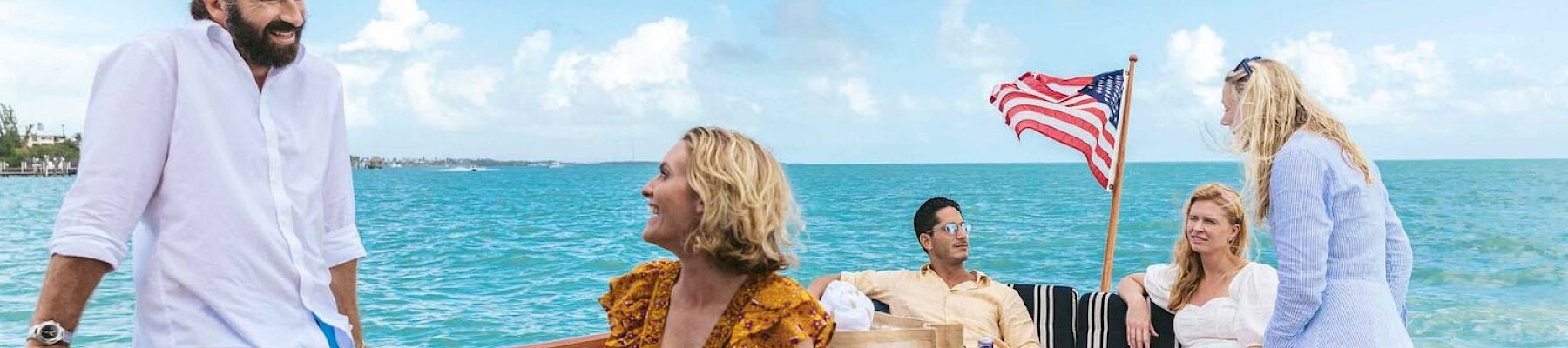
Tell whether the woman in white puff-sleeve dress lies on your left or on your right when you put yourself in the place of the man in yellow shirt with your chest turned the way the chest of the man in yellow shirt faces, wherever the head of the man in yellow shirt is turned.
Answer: on your left

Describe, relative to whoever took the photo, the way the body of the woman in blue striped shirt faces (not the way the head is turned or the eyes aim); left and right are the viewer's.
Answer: facing away from the viewer and to the left of the viewer

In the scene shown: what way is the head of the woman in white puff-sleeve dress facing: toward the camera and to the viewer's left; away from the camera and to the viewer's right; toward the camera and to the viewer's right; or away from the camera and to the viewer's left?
toward the camera and to the viewer's left

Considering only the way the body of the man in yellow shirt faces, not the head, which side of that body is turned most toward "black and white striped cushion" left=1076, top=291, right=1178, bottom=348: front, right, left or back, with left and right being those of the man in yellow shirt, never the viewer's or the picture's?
left

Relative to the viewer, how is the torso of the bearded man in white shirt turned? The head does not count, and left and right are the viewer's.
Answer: facing the viewer and to the right of the viewer

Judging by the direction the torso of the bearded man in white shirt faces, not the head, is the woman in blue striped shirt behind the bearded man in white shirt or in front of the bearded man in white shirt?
in front

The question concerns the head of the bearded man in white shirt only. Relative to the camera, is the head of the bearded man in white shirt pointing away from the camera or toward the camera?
toward the camera

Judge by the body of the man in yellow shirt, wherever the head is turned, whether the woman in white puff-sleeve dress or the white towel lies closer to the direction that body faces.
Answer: the white towel

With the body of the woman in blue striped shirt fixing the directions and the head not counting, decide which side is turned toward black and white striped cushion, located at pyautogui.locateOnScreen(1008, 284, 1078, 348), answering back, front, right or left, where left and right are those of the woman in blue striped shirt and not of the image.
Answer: front

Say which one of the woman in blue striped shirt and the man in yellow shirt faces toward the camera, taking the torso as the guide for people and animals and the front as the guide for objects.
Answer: the man in yellow shirt

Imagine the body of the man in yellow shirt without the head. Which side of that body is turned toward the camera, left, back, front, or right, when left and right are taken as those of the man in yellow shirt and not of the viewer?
front

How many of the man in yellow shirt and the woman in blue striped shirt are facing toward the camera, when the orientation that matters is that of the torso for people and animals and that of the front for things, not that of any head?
1

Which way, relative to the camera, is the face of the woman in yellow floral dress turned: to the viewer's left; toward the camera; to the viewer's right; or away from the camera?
to the viewer's left
